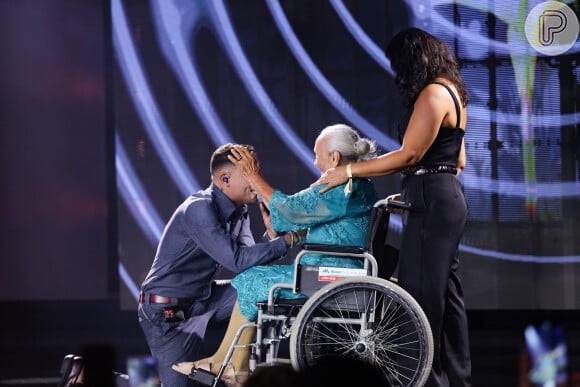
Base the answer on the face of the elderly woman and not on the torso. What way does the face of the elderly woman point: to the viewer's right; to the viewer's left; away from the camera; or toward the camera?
to the viewer's left

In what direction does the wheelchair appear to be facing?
to the viewer's left

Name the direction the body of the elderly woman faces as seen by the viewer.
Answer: to the viewer's left
